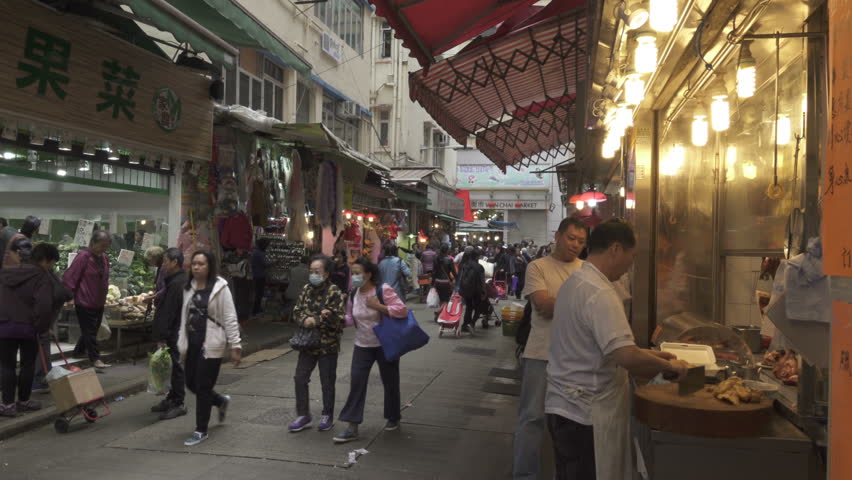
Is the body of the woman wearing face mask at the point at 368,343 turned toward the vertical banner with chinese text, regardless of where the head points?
no

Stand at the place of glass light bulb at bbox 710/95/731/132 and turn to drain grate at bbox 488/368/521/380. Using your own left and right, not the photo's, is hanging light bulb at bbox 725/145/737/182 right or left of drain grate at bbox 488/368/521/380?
right

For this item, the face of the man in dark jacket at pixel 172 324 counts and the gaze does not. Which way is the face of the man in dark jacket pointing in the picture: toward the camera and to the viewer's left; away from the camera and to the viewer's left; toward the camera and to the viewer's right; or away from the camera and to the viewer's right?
toward the camera and to the viewer's left

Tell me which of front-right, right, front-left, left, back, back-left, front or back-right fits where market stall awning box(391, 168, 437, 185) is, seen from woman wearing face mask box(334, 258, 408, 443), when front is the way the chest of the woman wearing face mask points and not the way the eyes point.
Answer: back-right

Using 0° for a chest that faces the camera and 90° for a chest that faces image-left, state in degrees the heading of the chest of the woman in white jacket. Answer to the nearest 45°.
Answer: approximately 45°

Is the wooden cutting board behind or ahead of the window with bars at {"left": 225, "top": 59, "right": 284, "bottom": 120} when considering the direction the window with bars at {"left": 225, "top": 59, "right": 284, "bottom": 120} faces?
ahead

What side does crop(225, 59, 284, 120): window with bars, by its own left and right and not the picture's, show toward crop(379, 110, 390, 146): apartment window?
left

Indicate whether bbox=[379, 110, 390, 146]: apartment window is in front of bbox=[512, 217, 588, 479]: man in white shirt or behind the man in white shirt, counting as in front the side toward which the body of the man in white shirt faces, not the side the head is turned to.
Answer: behind

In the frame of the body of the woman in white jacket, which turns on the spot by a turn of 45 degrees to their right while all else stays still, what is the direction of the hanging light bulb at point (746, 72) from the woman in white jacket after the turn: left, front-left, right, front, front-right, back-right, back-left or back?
back-left

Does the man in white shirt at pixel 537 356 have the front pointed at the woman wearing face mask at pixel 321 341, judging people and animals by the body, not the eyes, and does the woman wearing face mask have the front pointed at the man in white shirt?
no

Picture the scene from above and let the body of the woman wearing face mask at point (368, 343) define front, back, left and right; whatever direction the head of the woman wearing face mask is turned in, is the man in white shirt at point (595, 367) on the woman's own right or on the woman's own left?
on the woman's own left

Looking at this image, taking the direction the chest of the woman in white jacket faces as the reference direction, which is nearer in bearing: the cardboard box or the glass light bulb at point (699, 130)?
the cardboard box

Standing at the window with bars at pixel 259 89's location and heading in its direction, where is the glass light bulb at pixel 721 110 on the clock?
The glass light bulb is roughly at 1 o'clock from the window with bars.

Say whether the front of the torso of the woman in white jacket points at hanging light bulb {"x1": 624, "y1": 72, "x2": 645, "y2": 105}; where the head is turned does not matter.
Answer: no

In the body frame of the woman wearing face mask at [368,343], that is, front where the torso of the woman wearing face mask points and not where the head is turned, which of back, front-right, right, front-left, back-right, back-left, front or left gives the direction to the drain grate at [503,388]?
back

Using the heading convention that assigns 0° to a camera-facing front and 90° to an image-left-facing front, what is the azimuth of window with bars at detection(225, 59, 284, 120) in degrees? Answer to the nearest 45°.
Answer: approximately 315°

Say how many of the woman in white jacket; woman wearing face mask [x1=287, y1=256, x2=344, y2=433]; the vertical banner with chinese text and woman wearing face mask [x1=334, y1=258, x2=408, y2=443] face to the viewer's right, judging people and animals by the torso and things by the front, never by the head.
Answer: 0
